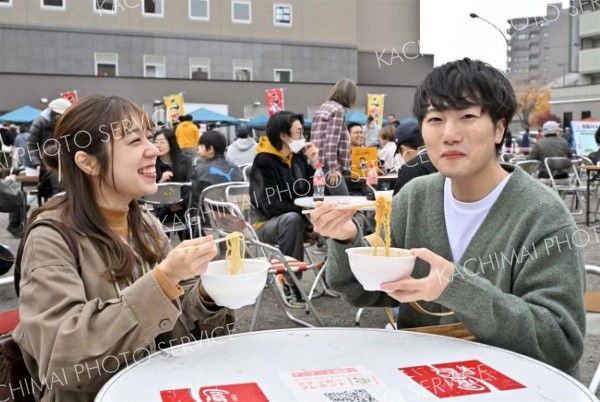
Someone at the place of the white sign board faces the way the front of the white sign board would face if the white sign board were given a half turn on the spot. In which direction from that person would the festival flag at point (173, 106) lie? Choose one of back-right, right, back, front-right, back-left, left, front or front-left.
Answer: left

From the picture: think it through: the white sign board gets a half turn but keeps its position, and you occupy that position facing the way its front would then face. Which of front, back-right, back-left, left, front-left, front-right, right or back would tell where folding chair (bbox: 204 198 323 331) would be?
back

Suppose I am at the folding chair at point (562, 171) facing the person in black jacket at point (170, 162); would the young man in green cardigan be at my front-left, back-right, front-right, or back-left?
front-left

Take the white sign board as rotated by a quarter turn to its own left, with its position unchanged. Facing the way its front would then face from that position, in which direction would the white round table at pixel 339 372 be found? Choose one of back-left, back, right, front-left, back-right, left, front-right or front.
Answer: right

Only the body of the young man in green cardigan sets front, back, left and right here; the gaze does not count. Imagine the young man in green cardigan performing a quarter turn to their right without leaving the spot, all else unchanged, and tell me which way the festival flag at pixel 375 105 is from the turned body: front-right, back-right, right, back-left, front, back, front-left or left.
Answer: front-right

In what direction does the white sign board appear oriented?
toward the camera

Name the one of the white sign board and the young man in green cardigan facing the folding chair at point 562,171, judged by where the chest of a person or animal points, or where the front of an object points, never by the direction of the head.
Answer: the white sign board

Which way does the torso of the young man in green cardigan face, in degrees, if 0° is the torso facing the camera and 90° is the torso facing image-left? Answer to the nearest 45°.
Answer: approximately 45°

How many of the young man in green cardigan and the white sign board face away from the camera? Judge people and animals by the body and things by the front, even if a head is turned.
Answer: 0

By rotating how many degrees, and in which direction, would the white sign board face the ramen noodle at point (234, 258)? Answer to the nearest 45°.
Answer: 0° — it already faces it

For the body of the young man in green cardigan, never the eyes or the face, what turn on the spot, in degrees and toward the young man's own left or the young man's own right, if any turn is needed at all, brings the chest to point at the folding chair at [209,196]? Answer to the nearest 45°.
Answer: approximately 90° to the young man's own right

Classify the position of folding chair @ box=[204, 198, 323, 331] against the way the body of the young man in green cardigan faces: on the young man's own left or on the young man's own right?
on the young man's own right

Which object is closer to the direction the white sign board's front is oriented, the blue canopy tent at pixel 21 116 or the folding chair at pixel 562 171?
the folding chair

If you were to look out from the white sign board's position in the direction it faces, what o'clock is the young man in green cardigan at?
The young man in green cardigan is roughly at 12 o'clock from the white sign board.

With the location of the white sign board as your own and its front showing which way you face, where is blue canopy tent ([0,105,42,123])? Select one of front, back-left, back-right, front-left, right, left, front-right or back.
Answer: right

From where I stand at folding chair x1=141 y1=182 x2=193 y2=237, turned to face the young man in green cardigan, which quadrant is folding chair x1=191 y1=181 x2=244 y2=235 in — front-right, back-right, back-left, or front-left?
front-left
